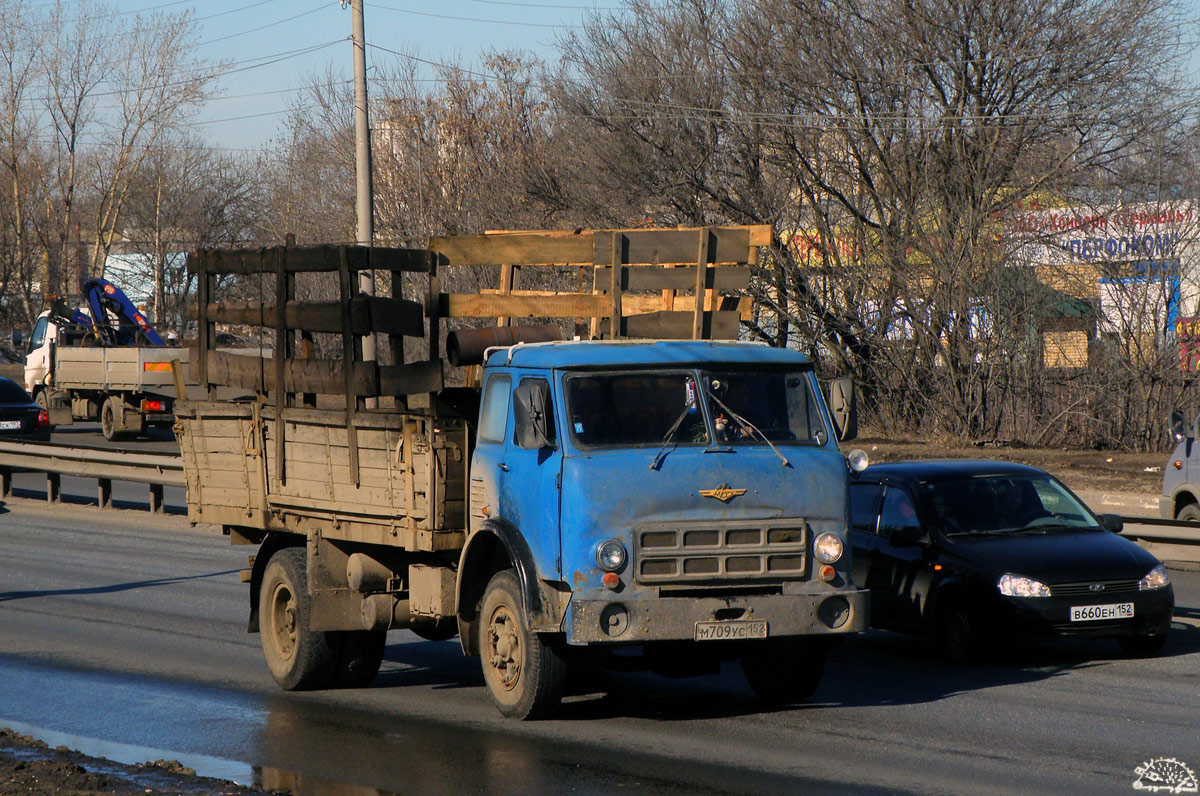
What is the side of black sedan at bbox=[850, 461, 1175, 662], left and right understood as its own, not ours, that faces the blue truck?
right

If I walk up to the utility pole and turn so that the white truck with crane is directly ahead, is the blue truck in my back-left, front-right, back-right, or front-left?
back-left

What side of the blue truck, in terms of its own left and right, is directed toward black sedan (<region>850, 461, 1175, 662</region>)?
left

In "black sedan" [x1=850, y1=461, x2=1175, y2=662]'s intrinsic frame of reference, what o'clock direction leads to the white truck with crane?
The white truck with crane is roughly at 6 o'clock from the black sedan.

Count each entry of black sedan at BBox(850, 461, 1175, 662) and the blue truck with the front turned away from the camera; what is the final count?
0

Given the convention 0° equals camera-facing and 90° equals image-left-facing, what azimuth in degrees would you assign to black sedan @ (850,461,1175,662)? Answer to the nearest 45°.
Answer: approximately 315°

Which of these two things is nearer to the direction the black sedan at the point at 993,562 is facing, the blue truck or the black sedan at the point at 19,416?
the blue truck

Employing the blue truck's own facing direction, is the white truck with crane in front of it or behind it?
behind

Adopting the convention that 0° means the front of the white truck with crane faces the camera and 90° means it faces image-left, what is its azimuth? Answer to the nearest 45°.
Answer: approximately 135°

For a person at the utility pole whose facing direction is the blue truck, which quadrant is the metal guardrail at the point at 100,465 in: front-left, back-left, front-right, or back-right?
front-right

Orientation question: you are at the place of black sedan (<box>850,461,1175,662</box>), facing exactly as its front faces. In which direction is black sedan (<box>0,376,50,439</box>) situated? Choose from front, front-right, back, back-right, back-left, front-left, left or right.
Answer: back
